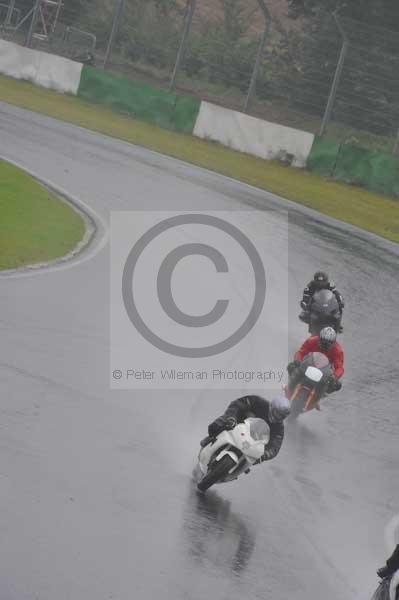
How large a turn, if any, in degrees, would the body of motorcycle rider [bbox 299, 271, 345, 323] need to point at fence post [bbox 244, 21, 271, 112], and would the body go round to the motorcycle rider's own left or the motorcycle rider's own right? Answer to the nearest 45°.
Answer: approximately 180°

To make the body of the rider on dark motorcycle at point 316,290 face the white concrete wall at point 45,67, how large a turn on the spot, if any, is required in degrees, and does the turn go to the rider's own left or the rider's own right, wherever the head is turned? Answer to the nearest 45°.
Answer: approximately 135° to the rider's own right

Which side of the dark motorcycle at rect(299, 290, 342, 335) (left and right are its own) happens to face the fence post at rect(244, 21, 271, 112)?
back

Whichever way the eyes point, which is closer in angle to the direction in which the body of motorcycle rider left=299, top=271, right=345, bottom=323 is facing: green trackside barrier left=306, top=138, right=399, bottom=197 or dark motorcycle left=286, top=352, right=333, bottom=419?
the dark motorcycle

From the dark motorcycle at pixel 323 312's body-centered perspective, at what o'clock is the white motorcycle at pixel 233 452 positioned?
The white motorcycle is roughly at 12 o'clock from the dark motorcycle.

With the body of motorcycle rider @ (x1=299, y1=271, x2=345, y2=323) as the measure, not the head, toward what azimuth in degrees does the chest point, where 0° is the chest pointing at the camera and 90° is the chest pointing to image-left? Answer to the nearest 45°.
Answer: approximately 0°

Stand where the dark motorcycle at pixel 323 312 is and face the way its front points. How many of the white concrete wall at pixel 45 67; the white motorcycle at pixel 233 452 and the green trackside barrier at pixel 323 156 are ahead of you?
1

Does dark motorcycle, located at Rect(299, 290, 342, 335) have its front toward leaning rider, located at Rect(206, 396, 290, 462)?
yes

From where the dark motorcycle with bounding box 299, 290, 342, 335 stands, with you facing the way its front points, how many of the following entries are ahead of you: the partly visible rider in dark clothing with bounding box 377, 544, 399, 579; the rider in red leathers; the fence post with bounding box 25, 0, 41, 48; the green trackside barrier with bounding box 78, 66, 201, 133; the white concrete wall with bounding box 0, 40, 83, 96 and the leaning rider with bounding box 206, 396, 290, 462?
3

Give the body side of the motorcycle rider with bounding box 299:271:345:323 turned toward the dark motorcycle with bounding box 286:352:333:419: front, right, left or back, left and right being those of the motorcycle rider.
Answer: front

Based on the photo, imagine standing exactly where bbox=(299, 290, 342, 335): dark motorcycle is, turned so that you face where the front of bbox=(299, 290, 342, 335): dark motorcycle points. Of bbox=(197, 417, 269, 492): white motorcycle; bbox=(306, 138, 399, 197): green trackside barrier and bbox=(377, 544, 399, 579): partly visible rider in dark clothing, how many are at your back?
1

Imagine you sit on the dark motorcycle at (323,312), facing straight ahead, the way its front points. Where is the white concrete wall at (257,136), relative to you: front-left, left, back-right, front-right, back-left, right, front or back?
back

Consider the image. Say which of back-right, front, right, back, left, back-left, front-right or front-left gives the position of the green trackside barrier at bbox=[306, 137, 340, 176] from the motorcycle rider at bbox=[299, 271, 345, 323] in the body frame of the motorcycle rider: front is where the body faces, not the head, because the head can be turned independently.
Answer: back

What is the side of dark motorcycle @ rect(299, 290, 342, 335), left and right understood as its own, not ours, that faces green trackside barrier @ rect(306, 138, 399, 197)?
back

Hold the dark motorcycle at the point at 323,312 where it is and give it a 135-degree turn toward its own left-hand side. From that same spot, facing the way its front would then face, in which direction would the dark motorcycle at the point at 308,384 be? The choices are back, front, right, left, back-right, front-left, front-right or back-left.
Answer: back-right

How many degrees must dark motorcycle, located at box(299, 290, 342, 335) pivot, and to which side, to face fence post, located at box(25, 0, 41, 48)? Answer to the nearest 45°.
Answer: approximately 135° to its right

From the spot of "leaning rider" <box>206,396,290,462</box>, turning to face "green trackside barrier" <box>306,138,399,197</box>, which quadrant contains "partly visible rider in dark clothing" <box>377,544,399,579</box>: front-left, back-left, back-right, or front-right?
back-right

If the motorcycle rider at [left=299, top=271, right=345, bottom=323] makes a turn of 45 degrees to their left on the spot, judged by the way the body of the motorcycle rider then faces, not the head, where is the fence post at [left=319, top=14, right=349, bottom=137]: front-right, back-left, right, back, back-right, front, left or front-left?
back-left

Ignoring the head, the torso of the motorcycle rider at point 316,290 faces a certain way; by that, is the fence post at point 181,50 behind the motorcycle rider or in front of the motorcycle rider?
behind
